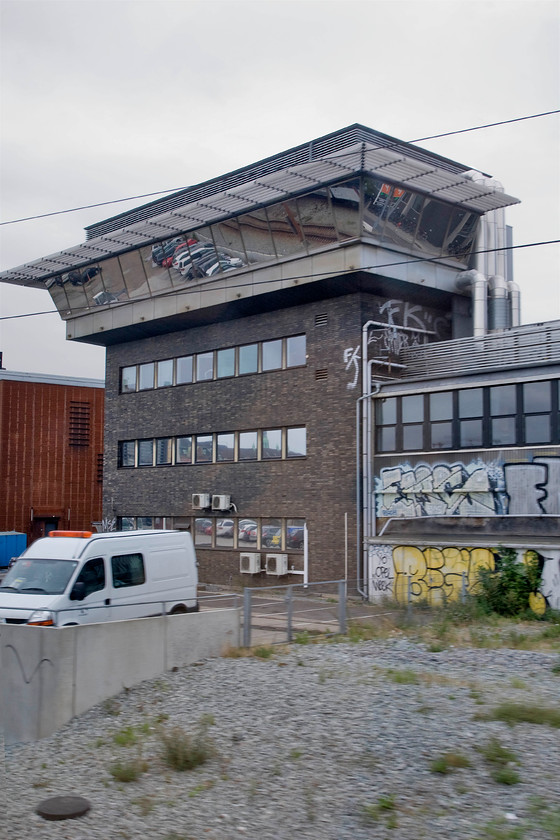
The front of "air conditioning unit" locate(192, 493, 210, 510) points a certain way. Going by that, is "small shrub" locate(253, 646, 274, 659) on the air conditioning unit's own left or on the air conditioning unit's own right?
on the air conditioning unit's own left

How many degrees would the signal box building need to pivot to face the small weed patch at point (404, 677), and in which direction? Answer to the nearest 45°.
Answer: approximately 45° to its left

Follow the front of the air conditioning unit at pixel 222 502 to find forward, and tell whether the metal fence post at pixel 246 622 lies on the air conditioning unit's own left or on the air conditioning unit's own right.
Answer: on the air conditioning unit's own left

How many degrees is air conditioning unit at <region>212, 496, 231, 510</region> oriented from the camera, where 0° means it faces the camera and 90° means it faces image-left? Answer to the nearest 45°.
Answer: approximately 45°

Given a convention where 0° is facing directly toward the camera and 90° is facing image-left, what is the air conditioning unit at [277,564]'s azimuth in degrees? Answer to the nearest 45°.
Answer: approximately 45°

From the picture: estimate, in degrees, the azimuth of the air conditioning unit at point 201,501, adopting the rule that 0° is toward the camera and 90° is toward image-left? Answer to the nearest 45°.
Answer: approximately 45°

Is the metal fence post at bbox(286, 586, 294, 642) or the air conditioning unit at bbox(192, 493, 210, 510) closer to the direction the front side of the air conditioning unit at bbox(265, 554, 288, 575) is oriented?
the metal fence post
